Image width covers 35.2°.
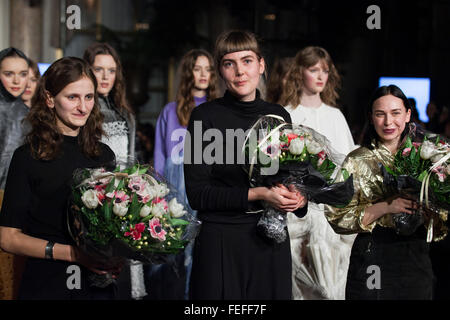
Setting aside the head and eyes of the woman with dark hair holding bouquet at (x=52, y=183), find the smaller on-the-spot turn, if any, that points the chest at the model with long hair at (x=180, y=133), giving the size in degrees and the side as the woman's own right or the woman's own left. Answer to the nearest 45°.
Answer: approximately 135° to the woman's own left

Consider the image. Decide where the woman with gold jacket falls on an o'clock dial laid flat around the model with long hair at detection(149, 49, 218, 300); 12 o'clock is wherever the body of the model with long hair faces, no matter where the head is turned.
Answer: The woman with gold jacket is roughly at 11 o'clock from the model with long hair.

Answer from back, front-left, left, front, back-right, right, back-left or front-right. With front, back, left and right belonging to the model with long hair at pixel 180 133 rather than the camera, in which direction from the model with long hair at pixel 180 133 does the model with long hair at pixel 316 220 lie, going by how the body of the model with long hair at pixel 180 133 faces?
front-left

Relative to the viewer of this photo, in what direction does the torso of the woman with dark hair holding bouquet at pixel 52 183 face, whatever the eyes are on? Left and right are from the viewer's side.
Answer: facing the viewer and to the right of the viewer

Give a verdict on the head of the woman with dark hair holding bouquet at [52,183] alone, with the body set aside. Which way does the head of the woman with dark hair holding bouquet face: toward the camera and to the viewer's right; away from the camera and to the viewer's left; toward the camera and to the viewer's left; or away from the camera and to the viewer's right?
toward the camera and to the viewer's right

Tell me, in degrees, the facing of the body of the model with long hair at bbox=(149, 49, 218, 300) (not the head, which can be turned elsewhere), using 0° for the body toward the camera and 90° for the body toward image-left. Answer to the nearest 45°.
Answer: approximately 0°

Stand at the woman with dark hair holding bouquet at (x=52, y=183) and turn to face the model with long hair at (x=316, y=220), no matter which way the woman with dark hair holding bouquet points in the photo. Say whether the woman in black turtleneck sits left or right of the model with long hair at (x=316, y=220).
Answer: right

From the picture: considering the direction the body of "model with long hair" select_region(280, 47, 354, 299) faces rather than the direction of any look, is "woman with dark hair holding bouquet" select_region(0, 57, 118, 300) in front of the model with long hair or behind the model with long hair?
in front

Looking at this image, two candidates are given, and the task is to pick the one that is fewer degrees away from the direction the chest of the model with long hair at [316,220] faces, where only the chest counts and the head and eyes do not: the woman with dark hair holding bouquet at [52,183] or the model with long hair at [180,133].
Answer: the woman with dark hair holding bouquet

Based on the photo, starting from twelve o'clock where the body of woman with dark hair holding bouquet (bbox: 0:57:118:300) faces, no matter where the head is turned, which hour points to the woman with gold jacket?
The woman with gold jacket is roughly at 10 o'clock from the woman with dark hair holding bouquet.
